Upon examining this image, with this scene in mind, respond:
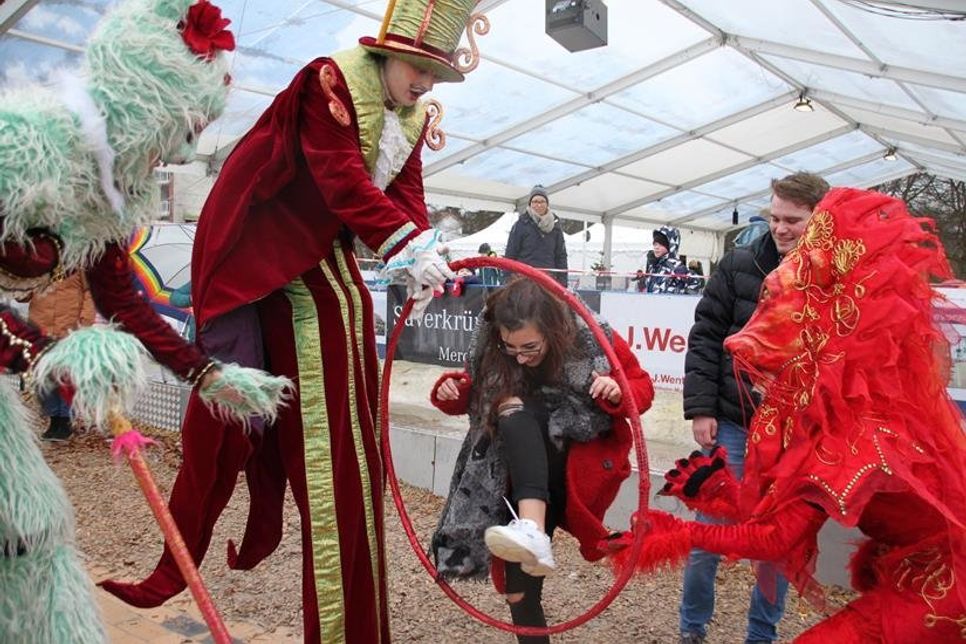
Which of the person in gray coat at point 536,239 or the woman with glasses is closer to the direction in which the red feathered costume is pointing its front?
the woman with glasses

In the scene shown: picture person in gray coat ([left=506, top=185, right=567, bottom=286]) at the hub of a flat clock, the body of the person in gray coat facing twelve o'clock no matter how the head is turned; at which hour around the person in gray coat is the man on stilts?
The man on stilts is roughly at 12 o'clock from the person in gray coat.

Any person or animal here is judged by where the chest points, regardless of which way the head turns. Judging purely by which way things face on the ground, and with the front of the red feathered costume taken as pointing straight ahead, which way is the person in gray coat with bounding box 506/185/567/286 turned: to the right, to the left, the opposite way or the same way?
to the left

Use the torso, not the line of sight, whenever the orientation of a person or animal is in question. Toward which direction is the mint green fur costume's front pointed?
to the viewer's right

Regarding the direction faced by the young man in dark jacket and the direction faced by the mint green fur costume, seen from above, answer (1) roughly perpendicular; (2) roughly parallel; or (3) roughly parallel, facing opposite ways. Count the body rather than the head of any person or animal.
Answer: roughly perpendicular

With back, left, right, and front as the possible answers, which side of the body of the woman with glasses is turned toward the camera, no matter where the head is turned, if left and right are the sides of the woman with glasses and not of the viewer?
front

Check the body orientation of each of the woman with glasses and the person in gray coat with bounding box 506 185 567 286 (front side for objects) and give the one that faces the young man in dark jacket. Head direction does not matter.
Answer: the person in gray coat

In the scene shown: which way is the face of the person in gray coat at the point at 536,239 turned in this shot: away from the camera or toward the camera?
toward the camera

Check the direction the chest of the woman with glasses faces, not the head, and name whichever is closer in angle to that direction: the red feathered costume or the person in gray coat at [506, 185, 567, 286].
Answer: the red feathered costume

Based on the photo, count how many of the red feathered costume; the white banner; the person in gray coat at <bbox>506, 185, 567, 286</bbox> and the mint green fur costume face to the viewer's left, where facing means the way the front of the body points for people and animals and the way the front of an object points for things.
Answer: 1

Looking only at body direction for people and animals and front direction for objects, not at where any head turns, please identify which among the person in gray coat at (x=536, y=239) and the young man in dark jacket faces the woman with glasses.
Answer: the person in gray coat

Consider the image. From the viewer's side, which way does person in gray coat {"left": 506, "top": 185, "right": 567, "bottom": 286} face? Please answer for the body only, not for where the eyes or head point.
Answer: toward the camera

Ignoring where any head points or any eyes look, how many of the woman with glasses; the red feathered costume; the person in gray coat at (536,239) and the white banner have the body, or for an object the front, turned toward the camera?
3

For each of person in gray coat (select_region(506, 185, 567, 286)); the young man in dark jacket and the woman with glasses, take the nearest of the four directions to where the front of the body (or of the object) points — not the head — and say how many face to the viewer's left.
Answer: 0

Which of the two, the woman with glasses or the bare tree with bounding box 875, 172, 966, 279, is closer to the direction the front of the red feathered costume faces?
the woman with glasses

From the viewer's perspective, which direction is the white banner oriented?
toward the camera
